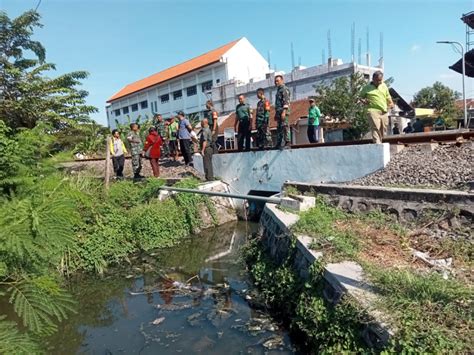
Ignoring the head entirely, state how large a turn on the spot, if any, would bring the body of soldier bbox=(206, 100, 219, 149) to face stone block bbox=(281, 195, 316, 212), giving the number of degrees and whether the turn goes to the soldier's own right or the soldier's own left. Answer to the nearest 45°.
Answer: approximately 45° to the soldier's own left

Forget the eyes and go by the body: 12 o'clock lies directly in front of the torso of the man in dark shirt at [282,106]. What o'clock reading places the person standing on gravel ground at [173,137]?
The person standing on gravel ground is roughly at 3 o'clock from the man in dark shirt.

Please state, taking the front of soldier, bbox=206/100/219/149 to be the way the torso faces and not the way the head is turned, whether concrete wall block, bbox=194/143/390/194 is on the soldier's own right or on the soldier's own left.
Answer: on the soldier's own left

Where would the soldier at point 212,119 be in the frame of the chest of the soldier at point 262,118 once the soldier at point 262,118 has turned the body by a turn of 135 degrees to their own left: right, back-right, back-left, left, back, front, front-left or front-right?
back-left

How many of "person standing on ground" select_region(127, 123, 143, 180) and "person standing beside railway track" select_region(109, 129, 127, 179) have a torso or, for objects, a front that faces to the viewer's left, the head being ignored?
0

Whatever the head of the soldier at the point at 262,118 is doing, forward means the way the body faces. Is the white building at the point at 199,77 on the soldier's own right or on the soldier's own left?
on the soldier's own right

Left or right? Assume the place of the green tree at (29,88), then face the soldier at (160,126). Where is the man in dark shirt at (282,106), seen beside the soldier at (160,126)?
right

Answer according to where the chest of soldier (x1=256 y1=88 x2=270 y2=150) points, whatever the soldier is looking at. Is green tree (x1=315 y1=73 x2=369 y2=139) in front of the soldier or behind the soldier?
behind

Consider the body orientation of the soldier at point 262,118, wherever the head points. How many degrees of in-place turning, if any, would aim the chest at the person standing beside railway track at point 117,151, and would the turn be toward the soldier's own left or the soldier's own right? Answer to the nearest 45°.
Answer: approximately 45° to the soldier's own right

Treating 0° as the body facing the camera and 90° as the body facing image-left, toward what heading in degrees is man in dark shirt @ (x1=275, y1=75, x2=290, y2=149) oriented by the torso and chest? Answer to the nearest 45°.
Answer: approximately 45°
